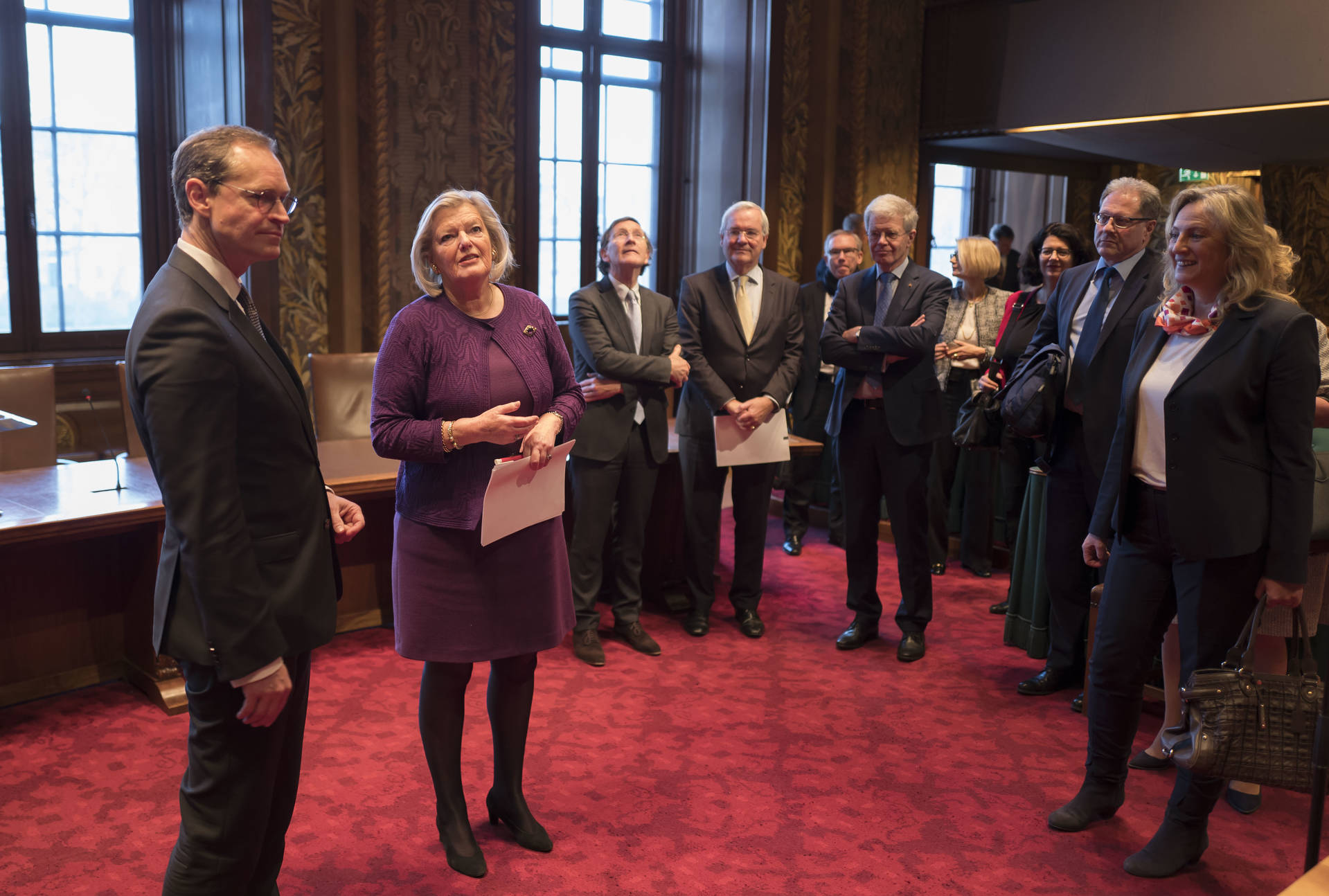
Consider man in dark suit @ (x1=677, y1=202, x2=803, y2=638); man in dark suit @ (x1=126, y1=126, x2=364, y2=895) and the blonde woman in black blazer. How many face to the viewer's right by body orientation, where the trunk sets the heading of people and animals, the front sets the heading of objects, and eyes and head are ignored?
1

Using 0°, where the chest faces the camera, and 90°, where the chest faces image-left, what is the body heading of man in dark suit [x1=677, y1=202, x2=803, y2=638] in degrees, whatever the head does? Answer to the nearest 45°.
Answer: approximately 0°

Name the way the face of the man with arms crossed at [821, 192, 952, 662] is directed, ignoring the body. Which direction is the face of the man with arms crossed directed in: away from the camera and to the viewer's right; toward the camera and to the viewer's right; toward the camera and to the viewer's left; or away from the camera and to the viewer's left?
toward the camera and to the viewer's left

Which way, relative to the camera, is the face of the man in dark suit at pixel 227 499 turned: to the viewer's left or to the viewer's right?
to the viewer's right

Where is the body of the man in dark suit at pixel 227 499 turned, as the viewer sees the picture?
to the viewer's right

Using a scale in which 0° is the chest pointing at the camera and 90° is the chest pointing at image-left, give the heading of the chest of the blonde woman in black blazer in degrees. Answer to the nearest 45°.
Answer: approximately 45°

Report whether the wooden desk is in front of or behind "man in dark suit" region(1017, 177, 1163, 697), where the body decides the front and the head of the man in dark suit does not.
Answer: in front

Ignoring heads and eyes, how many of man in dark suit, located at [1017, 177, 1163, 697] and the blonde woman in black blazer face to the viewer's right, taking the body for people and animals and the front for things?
0

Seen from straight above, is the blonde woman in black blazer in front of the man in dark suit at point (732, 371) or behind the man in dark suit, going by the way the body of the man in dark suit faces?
in front

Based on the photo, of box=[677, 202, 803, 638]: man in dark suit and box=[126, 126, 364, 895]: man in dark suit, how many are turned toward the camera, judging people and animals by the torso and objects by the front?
1
